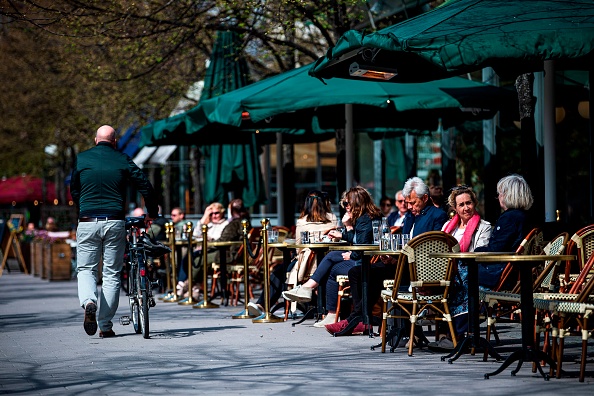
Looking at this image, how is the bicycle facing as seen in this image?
away from the camera

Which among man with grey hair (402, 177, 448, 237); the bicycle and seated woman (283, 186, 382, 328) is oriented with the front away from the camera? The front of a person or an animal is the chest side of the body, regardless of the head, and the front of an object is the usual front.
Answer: the bicycle

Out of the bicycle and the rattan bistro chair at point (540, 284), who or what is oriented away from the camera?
the bicycle

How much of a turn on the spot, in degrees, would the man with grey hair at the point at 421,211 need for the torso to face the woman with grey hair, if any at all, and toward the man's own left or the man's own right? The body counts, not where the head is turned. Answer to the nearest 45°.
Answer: approximately 90° to the man's own left

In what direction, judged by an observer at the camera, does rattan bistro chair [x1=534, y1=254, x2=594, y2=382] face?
facing to the left of the viewer

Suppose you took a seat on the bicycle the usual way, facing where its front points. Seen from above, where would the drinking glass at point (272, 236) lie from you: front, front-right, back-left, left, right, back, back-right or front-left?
front-right

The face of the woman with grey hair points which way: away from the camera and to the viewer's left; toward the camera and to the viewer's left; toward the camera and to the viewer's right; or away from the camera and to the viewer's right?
away from the camera and to the viewer's left

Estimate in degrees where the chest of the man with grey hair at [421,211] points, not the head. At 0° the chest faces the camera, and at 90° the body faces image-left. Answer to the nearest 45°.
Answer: approximately 45°

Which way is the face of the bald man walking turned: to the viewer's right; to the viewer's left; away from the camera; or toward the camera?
away from the camera

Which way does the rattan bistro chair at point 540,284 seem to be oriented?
to the viewer's left
